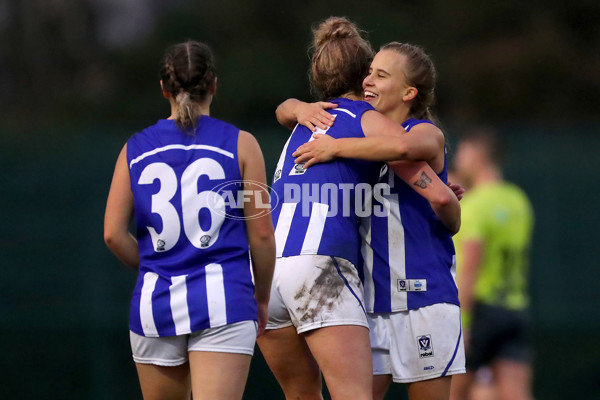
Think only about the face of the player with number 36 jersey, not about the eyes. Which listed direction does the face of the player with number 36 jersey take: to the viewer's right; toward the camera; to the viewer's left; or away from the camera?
away from the camera

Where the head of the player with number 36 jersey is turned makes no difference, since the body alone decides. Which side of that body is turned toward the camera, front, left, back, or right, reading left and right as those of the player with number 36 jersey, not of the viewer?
back
